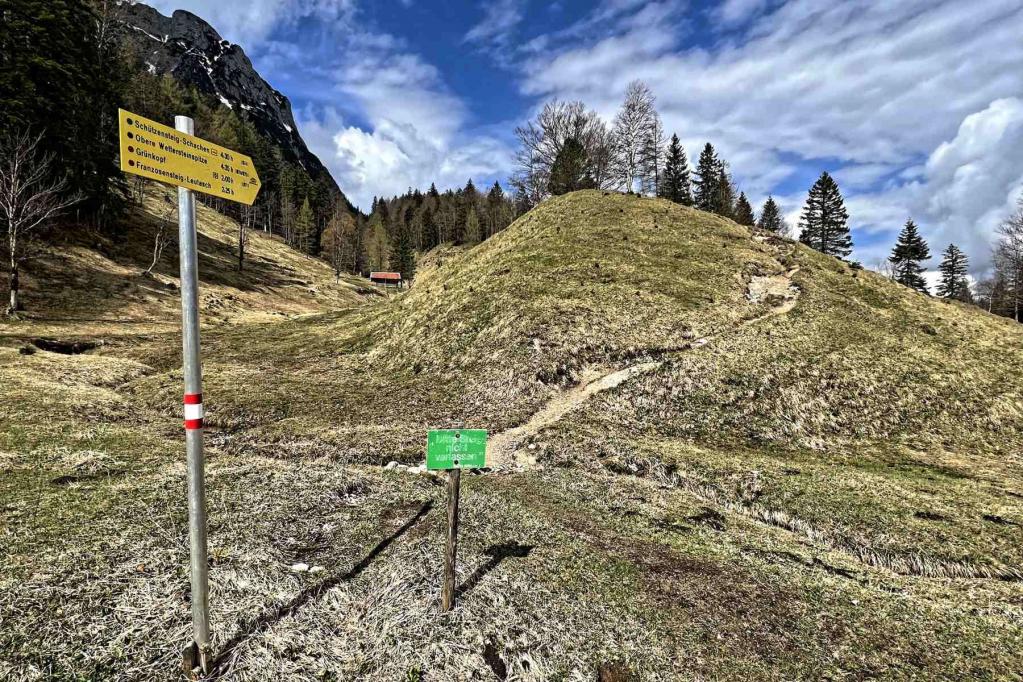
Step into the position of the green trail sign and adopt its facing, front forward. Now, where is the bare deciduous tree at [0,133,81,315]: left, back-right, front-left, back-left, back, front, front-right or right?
back-right

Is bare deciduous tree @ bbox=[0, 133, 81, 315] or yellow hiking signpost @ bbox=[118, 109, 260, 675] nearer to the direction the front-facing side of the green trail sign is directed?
the yellow hiking signpost

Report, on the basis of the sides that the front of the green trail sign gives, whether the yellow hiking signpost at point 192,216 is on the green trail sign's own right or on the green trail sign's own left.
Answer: on the green trail sign's own right

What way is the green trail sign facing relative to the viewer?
toward the camera
